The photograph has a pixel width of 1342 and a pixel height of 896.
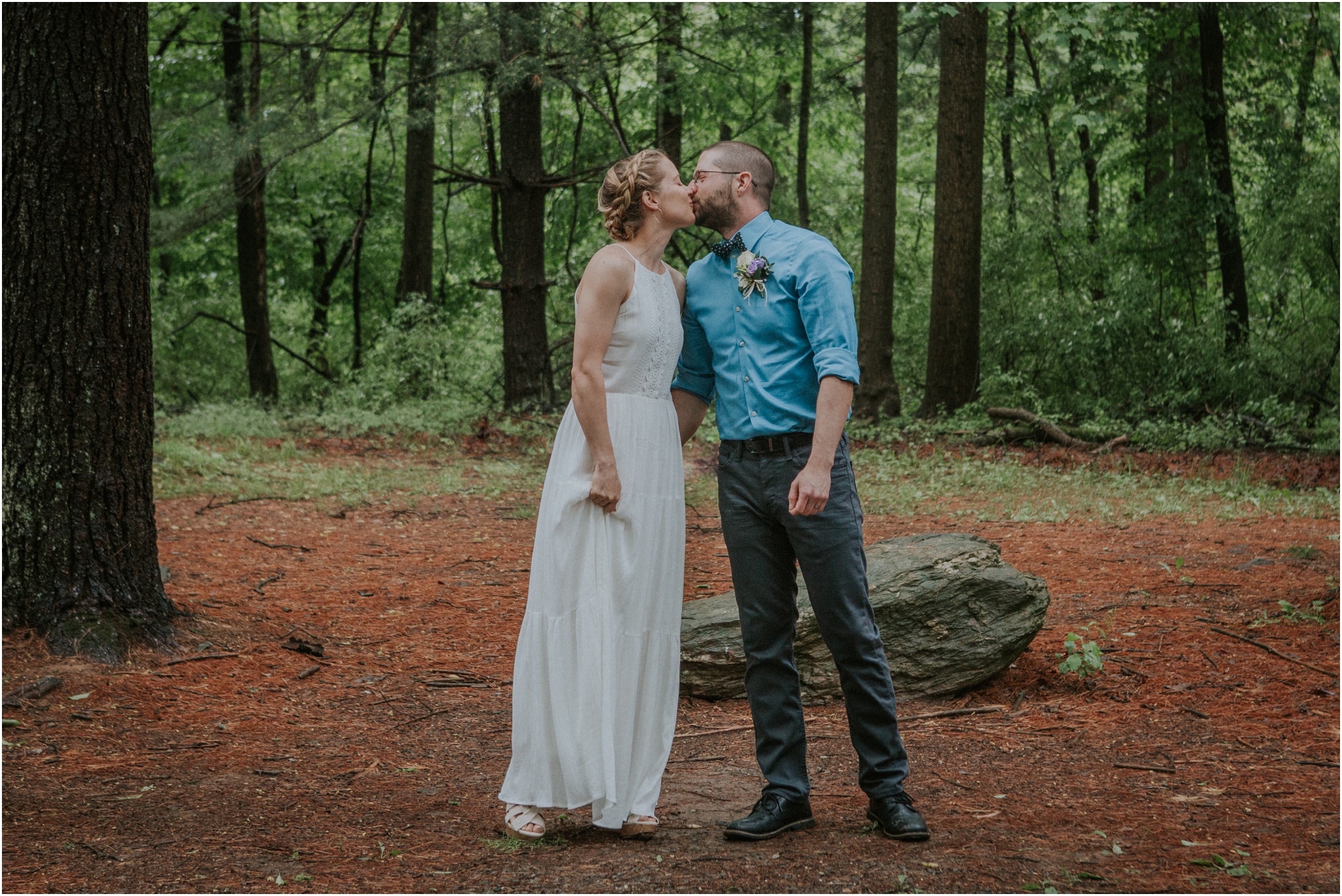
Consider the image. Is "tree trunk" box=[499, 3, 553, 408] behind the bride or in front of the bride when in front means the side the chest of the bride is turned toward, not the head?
behind

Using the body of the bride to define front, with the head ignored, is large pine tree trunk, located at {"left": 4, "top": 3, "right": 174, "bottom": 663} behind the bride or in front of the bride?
behind

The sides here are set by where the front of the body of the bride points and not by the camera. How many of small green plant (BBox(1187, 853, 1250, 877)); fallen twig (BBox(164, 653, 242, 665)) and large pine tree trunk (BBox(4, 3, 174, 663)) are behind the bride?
2

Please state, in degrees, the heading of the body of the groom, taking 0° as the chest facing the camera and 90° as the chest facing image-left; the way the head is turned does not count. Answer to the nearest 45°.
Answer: approximately 45°

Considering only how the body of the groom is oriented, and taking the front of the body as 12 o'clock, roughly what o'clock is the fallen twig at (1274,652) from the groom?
The fallen twig is roughly at 6 o'clock from the groom.

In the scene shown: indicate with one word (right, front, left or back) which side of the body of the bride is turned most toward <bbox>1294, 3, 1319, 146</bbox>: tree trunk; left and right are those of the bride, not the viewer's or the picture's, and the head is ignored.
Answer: left

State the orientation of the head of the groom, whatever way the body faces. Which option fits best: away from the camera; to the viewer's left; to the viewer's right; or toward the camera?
to the viewer's left

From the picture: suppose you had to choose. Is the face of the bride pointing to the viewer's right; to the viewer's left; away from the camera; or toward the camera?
to the viewer's right

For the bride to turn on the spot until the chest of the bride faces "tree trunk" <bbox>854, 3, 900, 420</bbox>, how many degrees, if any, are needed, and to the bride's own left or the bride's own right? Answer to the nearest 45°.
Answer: approximately 135° to the bride's own left

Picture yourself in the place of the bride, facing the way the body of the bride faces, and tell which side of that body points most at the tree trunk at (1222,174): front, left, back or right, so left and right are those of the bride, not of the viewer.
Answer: left

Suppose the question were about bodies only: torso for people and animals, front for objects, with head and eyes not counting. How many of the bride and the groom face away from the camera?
0

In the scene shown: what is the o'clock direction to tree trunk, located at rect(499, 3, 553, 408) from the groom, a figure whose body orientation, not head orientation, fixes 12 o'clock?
The tree trunk is roughly at 4 o'clock from the groom.
